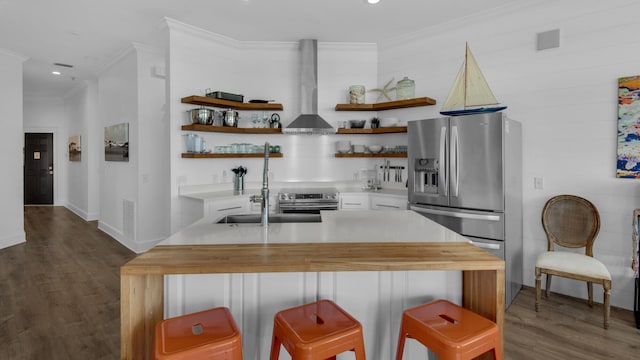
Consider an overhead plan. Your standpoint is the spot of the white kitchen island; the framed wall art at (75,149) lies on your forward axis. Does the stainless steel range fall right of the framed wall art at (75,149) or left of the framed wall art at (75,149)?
right

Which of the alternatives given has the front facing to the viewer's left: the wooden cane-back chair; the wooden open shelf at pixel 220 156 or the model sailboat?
the model sailboat

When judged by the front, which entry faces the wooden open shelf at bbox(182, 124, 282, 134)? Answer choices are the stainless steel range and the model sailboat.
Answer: the model sailboat

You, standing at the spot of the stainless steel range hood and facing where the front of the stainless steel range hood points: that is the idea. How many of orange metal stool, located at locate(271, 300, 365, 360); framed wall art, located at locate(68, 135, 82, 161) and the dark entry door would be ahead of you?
1

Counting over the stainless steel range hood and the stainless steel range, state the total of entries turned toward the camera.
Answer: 2

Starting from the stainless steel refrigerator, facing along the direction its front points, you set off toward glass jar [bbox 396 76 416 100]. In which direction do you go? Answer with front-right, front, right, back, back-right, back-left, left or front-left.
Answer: right

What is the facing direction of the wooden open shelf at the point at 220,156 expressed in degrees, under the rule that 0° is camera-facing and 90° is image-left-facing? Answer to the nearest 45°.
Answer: approximately 0°

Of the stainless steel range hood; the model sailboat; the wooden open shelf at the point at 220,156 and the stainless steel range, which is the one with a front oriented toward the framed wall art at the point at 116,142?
the model sailboat

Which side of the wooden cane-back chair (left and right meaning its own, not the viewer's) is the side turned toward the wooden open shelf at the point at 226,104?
right

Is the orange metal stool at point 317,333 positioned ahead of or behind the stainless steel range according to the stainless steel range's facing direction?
ahead
